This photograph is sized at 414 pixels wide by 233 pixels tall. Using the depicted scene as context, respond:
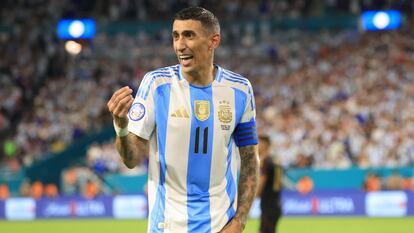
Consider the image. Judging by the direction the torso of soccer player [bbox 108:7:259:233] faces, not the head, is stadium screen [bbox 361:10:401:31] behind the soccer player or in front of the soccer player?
behind

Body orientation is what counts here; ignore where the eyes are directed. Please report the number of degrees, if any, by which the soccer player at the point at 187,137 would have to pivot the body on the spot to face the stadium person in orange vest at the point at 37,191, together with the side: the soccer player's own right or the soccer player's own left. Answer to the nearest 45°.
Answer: approximately 180°

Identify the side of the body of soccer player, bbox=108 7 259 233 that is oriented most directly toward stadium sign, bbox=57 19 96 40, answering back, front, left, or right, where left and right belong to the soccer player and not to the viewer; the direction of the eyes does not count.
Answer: back

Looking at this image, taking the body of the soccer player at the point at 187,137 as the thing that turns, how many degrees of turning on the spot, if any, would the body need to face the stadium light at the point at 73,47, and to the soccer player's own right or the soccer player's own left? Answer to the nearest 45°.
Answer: approximately 180°

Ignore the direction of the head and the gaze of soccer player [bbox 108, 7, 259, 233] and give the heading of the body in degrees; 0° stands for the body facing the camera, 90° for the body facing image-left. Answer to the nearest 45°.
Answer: approximately 0°
